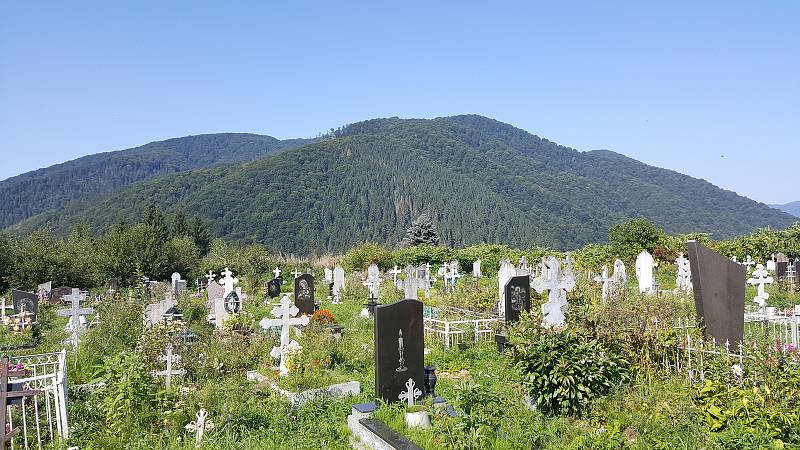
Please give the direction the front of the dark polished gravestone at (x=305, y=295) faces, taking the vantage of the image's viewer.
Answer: facing the viewer

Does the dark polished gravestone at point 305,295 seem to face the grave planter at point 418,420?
yes

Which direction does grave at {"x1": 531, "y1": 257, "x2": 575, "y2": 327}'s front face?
toward the camera

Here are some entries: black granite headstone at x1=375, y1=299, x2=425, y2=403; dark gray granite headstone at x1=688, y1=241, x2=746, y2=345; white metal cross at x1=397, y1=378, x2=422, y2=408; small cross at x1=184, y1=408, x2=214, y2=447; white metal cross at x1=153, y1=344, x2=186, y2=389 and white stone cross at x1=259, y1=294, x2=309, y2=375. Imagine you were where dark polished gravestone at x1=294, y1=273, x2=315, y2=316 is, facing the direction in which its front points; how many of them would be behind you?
0

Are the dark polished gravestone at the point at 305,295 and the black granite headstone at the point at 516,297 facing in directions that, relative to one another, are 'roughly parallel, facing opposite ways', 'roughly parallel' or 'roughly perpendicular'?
roughly parallel

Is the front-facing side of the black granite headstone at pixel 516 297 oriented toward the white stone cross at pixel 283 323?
no

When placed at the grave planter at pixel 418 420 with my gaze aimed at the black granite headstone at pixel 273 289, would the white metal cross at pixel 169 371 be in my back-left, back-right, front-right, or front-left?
front-left

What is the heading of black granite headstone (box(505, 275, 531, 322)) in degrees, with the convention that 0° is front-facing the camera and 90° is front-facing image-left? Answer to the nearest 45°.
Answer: approximately 315°

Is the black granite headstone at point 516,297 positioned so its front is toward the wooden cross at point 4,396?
no

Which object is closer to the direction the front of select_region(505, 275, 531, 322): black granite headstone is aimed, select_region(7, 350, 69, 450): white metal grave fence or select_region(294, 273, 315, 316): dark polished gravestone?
the white metal grave fence

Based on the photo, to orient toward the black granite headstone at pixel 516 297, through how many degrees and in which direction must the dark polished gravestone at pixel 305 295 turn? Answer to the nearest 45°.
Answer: approximately 45° to its left

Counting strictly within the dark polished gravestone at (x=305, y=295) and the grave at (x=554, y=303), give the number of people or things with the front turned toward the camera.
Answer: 2

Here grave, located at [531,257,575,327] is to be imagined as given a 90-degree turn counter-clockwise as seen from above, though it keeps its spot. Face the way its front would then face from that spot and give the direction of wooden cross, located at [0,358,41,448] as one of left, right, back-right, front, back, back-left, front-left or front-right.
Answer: back-right

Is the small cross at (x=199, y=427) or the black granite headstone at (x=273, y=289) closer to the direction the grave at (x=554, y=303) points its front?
the small cross

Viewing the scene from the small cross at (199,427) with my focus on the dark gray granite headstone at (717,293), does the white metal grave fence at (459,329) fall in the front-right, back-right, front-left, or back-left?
front-left

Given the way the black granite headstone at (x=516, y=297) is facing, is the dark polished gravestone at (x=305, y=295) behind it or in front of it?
behind

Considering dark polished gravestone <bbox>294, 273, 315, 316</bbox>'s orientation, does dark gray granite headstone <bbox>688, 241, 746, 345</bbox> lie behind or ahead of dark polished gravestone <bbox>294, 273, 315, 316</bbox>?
ahead

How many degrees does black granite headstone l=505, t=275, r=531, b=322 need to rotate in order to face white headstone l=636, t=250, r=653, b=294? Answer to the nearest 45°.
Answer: approximately 90° to its left

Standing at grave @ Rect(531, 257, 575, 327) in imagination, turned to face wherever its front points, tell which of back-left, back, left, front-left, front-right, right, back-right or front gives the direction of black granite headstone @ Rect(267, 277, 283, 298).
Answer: back-right

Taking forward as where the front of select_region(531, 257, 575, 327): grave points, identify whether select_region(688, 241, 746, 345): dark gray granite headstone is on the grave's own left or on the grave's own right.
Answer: on the grave's own left

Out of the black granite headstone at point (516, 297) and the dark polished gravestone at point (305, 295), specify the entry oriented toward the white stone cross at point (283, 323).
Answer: the dark polished gravestone
